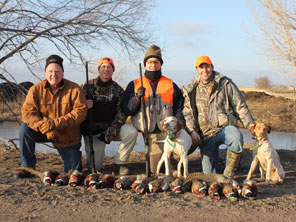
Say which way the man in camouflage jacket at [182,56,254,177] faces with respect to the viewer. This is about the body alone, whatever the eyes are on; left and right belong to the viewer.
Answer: facing the viewer

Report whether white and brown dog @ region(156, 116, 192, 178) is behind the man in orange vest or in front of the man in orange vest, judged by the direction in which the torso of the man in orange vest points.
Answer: in front

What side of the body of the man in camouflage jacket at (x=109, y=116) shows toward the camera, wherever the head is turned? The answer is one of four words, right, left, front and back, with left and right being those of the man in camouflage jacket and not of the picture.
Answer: front

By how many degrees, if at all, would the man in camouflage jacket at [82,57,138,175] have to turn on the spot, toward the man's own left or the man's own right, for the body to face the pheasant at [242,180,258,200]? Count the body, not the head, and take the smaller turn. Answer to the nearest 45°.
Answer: approximately 45° to the man's own left

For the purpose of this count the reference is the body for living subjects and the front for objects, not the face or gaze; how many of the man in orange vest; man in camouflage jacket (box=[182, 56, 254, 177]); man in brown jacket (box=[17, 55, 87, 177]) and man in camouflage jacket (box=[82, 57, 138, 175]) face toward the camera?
4

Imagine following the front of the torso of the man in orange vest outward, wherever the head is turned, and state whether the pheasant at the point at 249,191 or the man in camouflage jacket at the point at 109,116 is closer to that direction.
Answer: the pheasant

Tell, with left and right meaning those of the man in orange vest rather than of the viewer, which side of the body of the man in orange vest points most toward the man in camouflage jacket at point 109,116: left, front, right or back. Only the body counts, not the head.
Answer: right

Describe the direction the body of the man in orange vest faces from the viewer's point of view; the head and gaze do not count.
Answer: toward the camera

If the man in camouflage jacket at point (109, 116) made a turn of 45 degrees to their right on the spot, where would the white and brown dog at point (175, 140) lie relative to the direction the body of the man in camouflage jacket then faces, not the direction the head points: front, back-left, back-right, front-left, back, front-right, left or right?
left
